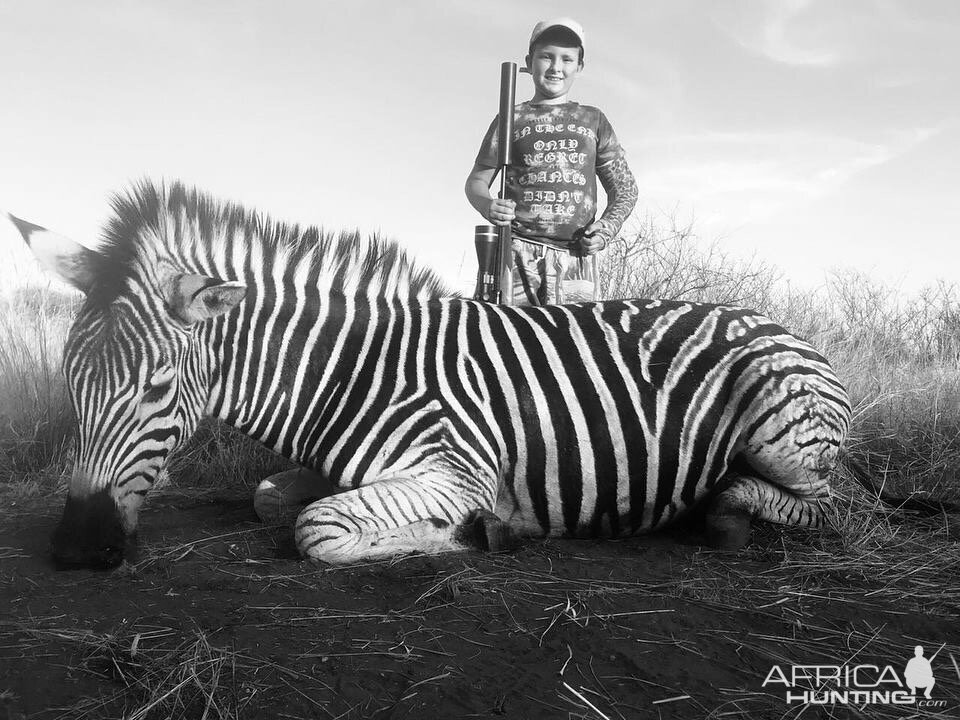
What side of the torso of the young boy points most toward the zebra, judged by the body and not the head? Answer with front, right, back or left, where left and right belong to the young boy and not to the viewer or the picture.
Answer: front

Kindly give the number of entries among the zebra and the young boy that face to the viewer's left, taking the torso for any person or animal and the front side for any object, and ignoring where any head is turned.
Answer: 1

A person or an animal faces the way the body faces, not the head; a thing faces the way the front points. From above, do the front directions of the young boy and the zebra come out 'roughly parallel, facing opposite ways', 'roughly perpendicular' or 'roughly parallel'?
roughly perpendicular

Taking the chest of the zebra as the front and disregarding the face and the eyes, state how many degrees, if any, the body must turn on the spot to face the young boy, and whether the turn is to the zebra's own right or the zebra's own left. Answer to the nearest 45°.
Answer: approximately 135° to the zebra's own right

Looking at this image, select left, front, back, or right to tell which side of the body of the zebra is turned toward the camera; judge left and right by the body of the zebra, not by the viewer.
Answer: left
